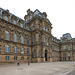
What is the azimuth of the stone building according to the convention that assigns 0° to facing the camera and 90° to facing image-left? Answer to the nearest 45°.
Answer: approximately 315°
